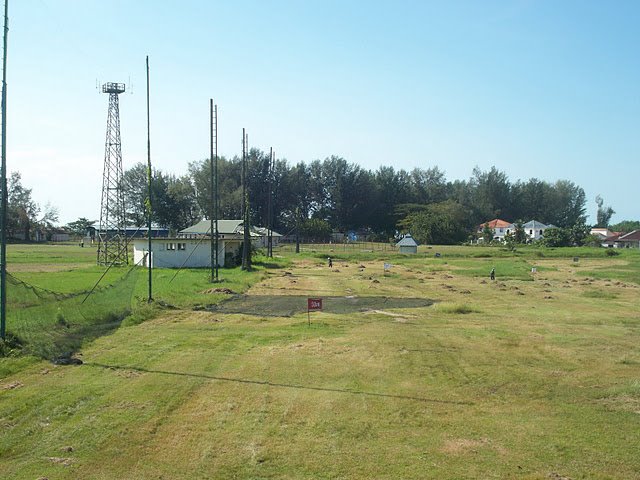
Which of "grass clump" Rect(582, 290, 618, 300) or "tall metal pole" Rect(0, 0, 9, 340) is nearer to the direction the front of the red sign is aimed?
the tall metal pole

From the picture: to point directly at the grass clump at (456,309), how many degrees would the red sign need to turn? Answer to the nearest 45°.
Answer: approximately 135° to its left

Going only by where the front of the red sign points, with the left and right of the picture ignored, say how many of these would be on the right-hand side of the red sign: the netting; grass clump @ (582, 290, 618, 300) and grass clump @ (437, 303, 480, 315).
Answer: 1

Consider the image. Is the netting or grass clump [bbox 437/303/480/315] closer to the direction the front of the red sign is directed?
the netting

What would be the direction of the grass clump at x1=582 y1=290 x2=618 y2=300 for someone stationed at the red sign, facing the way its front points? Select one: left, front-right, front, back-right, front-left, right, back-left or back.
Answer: back-left

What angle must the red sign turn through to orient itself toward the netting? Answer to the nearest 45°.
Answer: approximately 90° to its right

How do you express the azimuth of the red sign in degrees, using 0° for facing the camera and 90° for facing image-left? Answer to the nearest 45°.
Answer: approximately 0°

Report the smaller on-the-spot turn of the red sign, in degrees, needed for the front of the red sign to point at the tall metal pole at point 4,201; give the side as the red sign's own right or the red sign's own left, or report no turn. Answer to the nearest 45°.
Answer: approximately 45° to the red sign's own right
